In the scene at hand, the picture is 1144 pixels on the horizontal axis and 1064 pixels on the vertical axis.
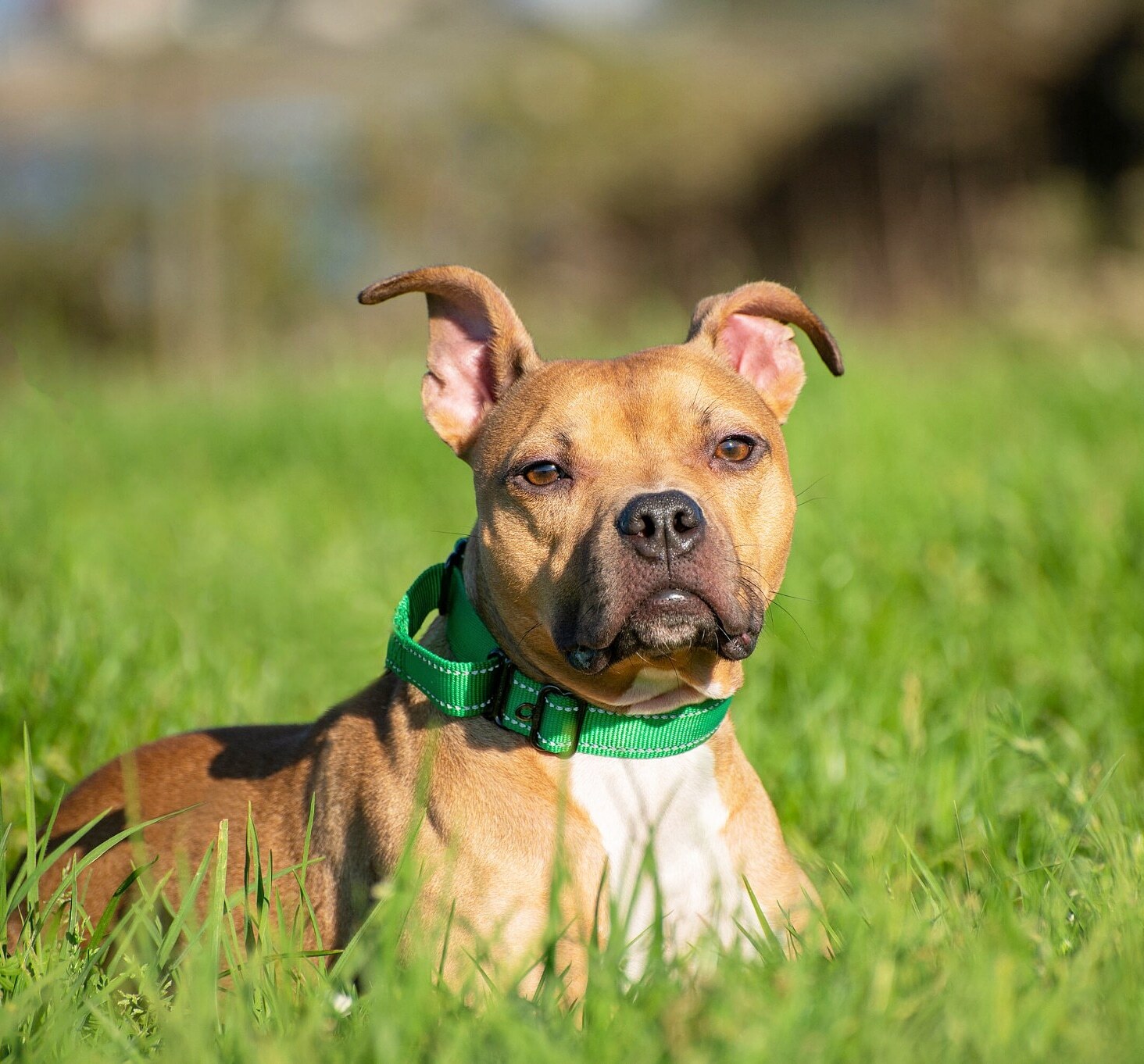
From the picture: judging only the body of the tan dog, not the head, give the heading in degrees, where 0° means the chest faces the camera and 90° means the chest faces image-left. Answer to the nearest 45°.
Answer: approximately 315°
